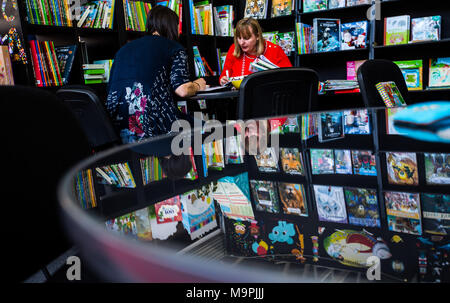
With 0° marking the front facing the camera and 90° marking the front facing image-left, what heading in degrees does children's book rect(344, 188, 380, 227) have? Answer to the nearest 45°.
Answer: approximately 0°

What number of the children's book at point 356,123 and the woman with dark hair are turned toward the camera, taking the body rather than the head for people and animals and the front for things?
1

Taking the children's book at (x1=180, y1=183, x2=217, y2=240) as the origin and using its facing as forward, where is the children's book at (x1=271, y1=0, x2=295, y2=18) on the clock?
the children's book at (x1=271, y1=0, x2=295, y2=18) is roughly at 8 o'clock from the children's book at (x1=180, y1=183, x2=217, y2=240).

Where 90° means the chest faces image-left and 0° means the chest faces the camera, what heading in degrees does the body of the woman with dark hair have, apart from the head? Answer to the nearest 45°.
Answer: approximately 225°

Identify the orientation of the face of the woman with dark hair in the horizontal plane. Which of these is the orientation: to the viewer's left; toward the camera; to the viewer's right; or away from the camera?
away from the camera

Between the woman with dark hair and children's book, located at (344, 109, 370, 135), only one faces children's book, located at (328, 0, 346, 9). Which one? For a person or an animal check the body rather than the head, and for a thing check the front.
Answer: the woman with dark hair
